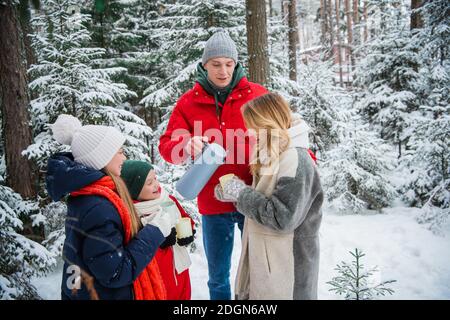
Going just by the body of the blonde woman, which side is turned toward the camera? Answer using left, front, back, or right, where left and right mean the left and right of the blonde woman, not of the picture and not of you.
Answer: left

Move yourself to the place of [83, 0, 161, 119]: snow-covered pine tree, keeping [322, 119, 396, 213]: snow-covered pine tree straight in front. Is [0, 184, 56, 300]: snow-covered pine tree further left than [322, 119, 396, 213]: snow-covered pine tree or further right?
right

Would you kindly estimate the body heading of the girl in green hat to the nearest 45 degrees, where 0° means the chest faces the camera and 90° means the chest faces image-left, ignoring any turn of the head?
approximately 315°

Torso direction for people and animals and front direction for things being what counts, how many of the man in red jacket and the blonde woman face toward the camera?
1

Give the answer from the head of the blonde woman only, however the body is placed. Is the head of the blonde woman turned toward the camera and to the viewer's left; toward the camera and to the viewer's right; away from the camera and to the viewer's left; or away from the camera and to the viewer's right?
away from the camera and to the viewer's left

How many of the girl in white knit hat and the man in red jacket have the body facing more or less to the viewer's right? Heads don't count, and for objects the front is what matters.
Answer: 1

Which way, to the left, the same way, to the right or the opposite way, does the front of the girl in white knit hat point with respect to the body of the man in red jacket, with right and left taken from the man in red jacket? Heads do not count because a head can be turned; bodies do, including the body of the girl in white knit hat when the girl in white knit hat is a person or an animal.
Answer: to the left

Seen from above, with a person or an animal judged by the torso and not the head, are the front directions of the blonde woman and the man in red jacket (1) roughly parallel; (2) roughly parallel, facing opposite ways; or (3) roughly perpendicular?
roughly perpendicular

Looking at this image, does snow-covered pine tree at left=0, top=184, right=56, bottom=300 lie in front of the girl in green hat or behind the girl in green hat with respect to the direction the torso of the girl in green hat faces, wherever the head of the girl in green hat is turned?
behind

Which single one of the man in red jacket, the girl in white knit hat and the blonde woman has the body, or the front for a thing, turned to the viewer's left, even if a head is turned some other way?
the blonde woman
